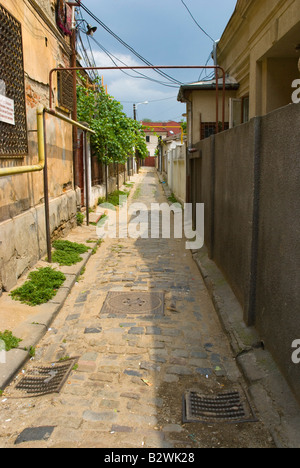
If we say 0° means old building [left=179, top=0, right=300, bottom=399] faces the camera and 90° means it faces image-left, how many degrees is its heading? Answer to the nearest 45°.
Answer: approximately 90°

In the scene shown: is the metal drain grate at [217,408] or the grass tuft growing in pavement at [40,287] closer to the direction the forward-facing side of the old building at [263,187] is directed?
the grass tuft growing in pavement

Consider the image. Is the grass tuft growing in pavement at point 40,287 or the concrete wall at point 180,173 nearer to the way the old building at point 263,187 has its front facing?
the grass tuft growing in pavement

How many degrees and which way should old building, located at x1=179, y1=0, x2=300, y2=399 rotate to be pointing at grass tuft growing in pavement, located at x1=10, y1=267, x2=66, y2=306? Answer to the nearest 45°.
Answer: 0° — it already faces it
